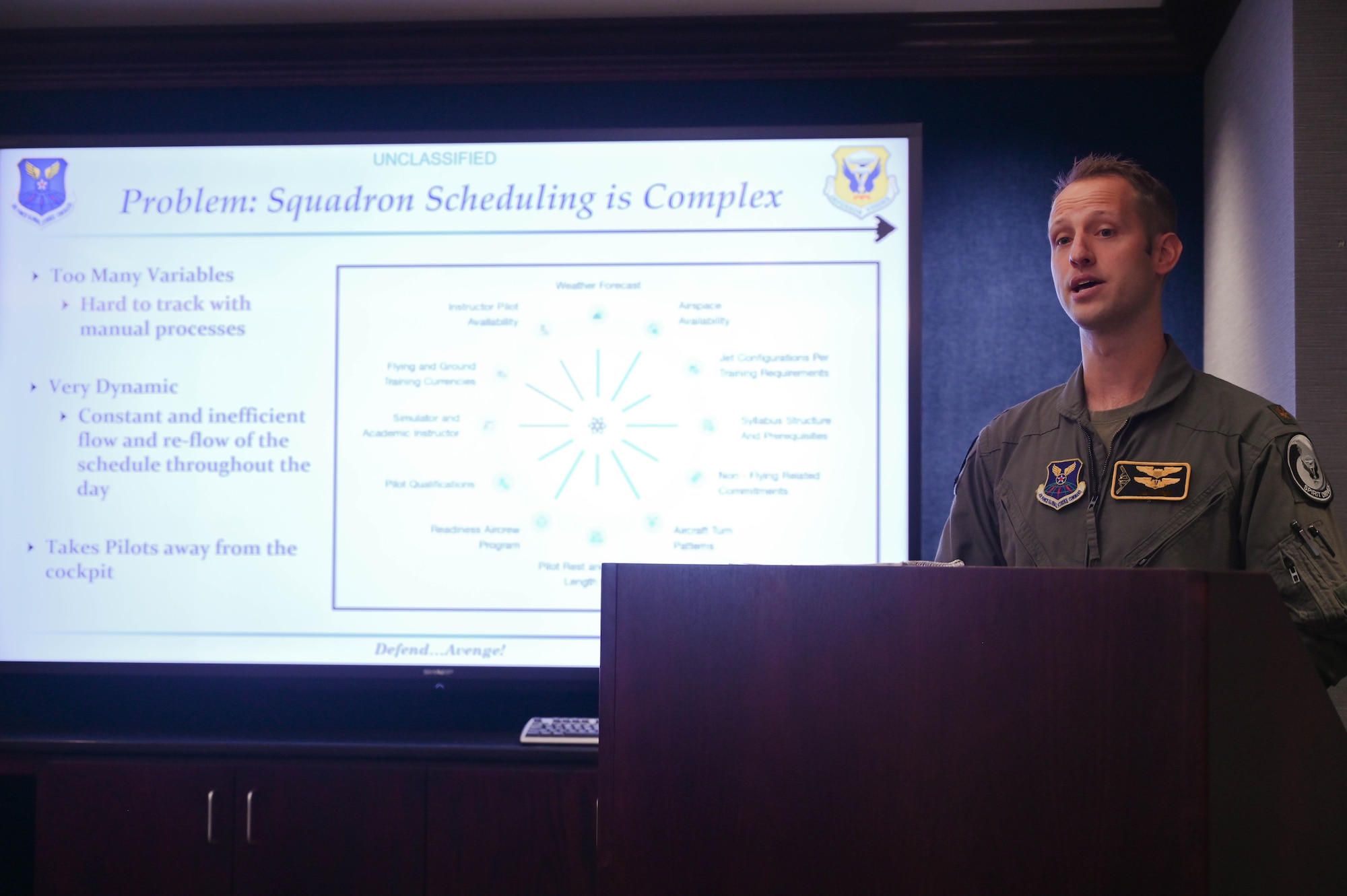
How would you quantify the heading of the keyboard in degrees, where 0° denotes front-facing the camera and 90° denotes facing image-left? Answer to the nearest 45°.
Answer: approximately 0°

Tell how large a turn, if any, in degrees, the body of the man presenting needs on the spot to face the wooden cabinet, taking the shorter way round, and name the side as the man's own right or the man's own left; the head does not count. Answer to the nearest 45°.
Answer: approximately 45° to the man's own right

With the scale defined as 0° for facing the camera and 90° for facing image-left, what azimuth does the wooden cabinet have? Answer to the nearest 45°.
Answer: approximately 0°

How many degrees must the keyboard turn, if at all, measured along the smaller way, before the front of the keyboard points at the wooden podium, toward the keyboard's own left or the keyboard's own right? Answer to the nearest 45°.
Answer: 0° — it already faces it

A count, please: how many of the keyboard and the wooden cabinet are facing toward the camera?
2

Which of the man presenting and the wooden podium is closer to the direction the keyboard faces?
the wooden podium

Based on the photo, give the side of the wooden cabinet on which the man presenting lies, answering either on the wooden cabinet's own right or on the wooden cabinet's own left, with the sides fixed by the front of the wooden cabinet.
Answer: on the wooden cabinet's own left
